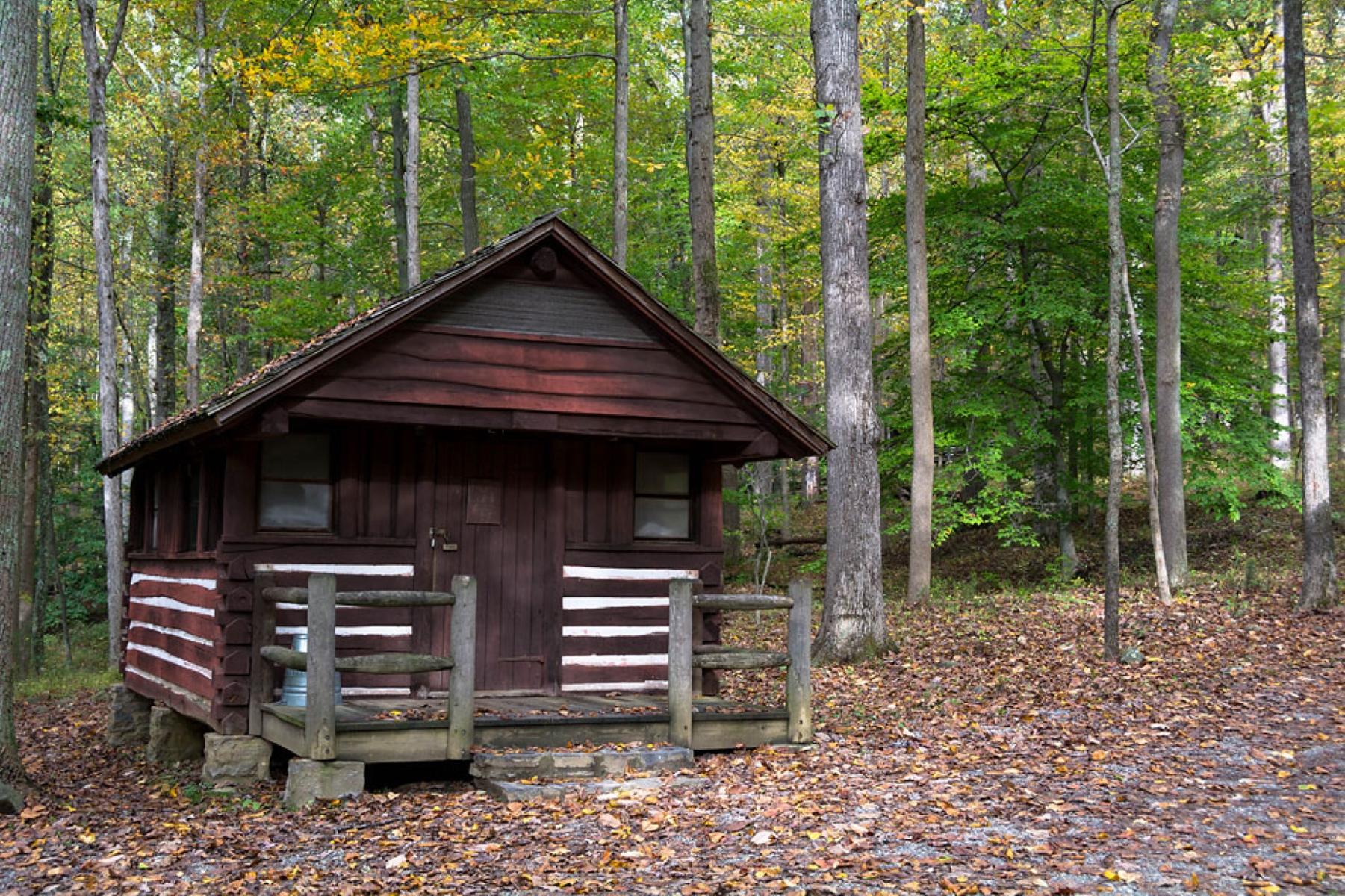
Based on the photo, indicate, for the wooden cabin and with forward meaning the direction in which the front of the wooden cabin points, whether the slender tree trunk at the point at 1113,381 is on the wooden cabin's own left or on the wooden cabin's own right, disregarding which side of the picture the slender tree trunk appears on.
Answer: on the wooden cabin's own left

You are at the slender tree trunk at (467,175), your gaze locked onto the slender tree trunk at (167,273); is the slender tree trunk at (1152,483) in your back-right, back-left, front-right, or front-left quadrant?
back-left

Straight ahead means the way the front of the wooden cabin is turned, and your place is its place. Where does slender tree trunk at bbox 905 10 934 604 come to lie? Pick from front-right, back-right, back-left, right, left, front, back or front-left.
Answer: back-left

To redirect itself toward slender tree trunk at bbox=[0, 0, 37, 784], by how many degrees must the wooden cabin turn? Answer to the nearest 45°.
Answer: approximately 90° to its right

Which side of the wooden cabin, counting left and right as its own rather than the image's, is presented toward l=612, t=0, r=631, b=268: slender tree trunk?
back

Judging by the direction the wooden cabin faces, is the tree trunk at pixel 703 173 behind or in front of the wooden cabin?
behind

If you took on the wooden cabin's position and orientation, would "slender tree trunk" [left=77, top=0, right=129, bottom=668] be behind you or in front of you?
behind

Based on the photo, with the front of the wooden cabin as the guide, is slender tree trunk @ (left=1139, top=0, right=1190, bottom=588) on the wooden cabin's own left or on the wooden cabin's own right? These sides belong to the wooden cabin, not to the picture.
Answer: on the wooden cabin's own left

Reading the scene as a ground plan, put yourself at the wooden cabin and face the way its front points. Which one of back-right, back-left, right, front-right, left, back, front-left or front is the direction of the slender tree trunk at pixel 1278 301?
back-left

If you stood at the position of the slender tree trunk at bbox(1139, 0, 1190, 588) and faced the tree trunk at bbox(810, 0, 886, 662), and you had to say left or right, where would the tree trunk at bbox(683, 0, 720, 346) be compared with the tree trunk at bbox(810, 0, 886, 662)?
right

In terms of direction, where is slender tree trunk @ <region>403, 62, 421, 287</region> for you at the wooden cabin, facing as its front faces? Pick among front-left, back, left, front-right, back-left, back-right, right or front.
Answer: back

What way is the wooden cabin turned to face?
toward the camera

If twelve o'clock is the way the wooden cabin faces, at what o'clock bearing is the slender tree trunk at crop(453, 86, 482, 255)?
The slender tree trunk is roughly at 6 o'clock from the wooden cabin.

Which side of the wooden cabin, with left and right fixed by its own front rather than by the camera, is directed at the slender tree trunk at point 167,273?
back
